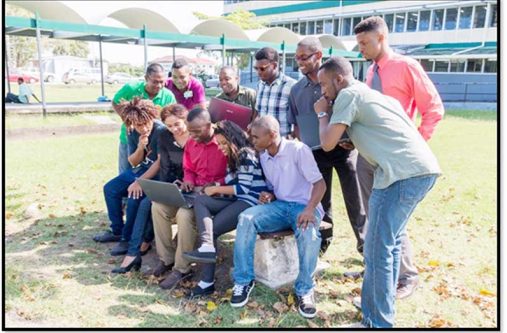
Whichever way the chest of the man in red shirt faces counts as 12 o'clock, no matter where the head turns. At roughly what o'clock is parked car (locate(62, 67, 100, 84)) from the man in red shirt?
The parked car is roughly at 4 o'clock from the man in red shirt.

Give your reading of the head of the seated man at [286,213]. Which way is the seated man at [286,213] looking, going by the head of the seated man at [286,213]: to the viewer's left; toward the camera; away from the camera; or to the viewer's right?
to the viewer's left

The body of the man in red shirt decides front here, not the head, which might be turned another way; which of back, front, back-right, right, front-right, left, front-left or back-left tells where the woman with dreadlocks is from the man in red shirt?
right

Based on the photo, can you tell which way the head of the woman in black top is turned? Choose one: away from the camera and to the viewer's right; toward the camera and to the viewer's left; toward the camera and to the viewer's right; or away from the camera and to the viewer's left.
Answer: toward the camera and to the viewer's right

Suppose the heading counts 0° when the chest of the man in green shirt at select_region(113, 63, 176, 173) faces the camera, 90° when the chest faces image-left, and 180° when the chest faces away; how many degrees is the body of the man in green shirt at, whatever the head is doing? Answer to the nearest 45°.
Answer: approximately 315°

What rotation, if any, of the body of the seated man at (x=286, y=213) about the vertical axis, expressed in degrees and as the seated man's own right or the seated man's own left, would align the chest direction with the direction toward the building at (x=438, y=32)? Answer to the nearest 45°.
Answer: approximately 135° to the seated man's own right

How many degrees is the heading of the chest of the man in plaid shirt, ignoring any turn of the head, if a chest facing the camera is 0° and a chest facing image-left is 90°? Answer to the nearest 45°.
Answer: approximately 45°

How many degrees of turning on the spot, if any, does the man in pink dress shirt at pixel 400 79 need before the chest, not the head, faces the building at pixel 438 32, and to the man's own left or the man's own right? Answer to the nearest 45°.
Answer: approximately 135° to the man's own right

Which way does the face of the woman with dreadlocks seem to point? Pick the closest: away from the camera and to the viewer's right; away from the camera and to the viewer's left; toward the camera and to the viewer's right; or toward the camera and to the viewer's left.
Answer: toward the camera and to the viewer's right
